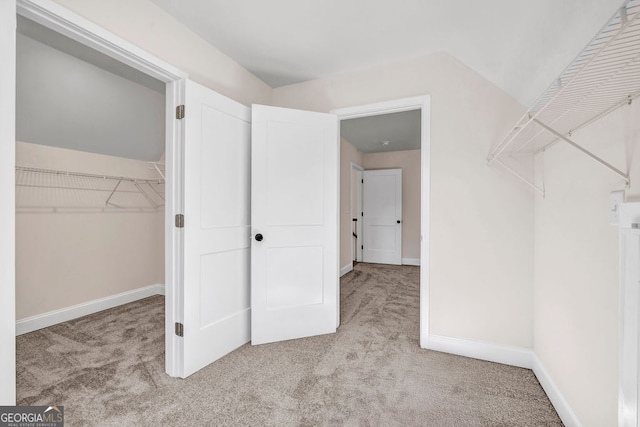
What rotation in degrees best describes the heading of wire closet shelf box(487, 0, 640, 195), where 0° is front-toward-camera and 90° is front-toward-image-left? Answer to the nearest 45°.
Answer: approximately 45°

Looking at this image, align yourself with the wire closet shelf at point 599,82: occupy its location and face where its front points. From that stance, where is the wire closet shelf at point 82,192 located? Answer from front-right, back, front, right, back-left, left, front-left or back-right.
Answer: front-right

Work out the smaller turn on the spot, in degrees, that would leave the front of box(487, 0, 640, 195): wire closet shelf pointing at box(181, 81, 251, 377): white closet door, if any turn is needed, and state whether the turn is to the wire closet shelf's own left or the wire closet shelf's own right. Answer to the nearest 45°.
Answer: approximately 45° to the wire closet shelf's own right

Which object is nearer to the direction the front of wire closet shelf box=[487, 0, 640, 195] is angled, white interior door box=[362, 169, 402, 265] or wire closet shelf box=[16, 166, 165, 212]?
the wire closet shelf

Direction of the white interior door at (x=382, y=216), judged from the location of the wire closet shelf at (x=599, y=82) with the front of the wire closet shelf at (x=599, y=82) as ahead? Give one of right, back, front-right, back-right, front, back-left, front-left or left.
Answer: right

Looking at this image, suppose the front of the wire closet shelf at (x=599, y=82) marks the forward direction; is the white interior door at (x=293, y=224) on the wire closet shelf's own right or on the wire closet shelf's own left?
on the wire closet shelf's own right
